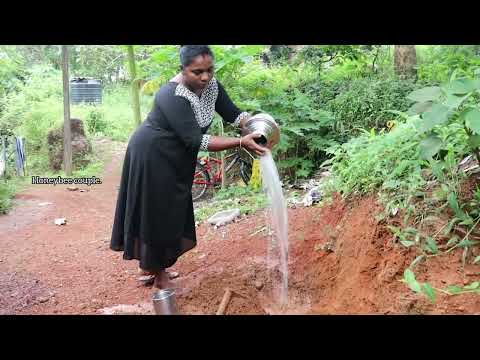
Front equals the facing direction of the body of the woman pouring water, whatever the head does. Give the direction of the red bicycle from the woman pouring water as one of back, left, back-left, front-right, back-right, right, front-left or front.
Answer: back-left

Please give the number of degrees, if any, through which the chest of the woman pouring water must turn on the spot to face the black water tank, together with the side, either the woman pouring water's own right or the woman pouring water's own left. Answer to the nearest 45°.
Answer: approximately 135° to the woman pouring water's own left

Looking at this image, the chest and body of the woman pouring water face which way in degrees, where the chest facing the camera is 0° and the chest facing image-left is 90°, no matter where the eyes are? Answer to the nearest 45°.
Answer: approximately 315°

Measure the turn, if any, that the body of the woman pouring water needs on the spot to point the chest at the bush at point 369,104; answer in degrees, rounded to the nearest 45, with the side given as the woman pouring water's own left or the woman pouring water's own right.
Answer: approximately 90° to the woman pouring water's own left

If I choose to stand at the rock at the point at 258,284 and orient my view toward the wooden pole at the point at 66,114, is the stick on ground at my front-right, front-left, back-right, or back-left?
back-left

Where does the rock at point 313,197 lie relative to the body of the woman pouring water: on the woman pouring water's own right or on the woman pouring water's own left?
on the woman pouring water's own left
